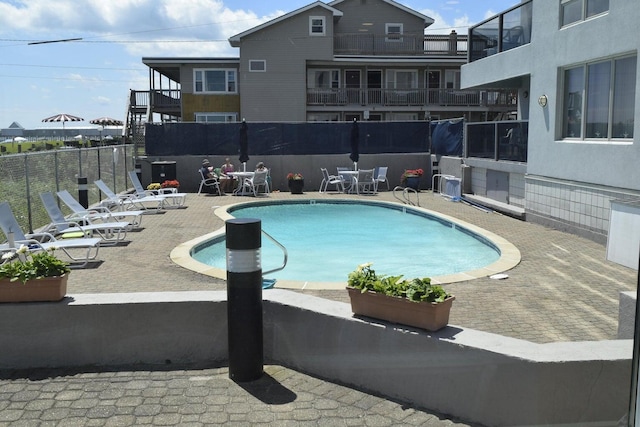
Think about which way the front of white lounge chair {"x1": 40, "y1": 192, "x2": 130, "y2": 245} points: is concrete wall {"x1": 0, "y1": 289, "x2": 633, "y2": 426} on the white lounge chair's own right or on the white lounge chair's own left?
on the white lounge chair's own right

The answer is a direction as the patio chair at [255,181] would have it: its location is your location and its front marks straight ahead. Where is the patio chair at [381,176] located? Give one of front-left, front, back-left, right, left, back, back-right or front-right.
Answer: back-right

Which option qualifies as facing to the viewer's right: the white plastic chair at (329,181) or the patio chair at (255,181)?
the white plastic chair

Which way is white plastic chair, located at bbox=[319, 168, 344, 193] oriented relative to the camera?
to the viewer's right

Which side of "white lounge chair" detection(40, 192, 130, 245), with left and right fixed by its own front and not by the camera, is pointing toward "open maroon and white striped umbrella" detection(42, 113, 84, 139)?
left

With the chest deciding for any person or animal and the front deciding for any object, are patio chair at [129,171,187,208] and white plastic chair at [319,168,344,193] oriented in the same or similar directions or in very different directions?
same or similar directions

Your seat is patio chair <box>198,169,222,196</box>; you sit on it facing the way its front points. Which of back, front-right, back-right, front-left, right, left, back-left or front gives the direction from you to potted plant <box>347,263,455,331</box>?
right

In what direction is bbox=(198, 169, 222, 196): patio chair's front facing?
to the viewer's right

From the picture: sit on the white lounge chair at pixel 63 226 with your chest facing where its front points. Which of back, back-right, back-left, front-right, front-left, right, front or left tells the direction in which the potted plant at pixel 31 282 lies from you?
right

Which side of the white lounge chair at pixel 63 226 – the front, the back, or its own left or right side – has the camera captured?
right

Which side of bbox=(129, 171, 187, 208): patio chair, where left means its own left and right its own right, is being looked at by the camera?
right

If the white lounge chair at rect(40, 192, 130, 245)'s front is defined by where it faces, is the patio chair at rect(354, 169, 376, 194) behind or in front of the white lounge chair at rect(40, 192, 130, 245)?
in front

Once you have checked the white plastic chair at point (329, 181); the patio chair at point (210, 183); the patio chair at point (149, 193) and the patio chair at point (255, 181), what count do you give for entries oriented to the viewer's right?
3

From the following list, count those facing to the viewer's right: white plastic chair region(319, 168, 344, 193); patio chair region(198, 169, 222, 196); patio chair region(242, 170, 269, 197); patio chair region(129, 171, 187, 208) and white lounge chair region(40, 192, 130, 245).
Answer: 4

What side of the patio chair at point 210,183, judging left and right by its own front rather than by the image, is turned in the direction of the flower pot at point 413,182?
front

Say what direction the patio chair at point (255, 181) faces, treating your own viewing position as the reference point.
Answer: facing away from the viewer and to the left of the viewer

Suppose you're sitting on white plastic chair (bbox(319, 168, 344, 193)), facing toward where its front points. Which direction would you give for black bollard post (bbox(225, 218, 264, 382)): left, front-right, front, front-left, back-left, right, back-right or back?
right
